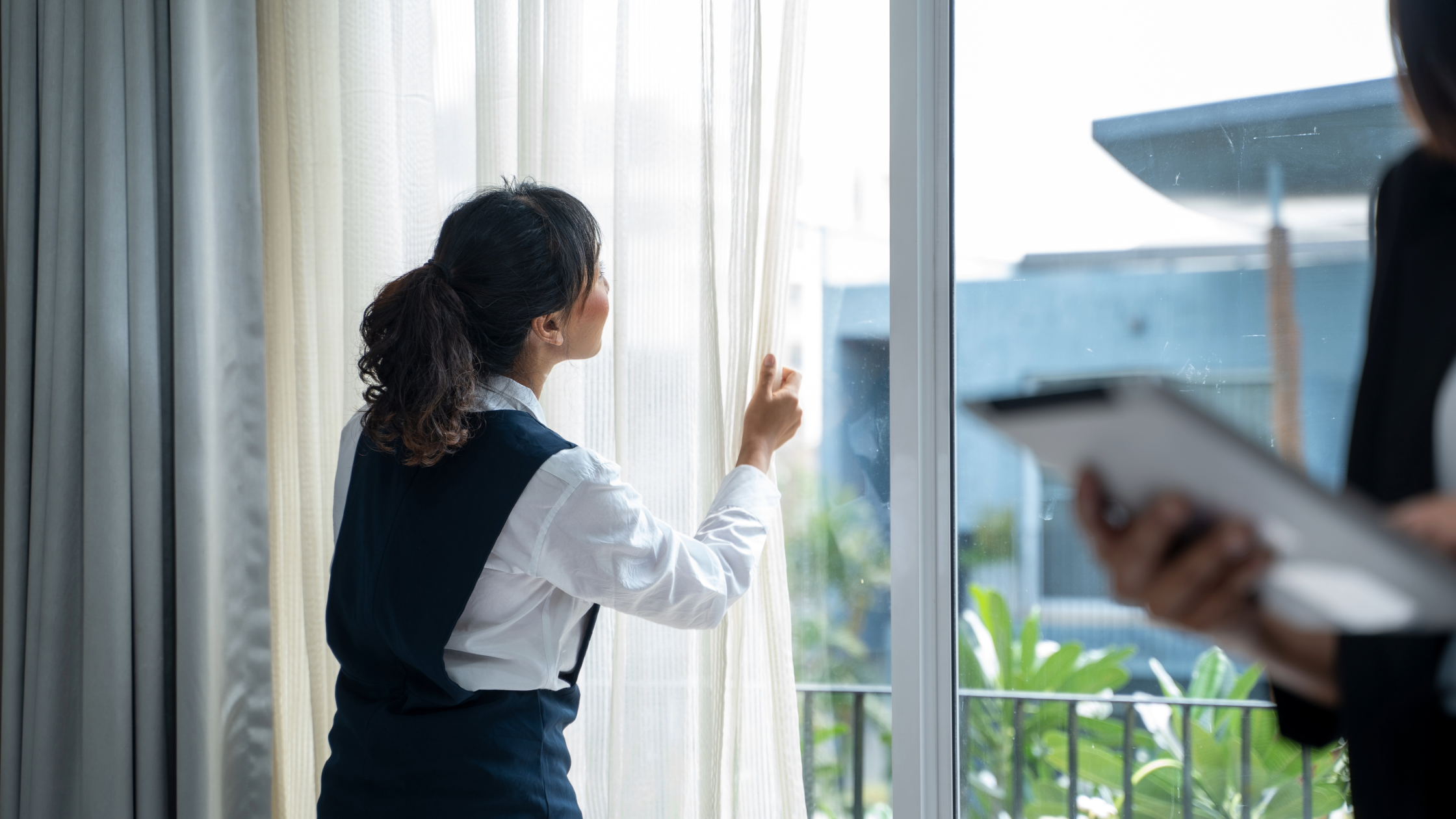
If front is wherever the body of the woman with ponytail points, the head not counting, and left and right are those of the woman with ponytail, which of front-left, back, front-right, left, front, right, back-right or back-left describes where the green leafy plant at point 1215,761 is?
front-right

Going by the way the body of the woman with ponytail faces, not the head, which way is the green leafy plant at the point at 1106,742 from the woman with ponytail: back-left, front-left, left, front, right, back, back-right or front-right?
front-right

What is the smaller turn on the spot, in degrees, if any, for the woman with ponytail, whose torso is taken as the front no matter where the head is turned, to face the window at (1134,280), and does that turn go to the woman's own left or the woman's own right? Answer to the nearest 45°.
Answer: approximately 45° to the woman's own right

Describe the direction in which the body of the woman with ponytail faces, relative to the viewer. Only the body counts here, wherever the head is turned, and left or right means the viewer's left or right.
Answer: facing away from the viewer and to the right of the viewer

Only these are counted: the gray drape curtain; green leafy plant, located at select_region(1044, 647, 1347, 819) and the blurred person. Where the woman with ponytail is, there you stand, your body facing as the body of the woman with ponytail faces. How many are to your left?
1

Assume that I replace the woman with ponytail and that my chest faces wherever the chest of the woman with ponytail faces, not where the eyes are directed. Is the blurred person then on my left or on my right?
on my right

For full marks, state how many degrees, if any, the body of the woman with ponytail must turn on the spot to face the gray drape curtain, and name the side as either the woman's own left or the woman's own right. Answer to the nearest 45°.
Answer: approximately 90° to the woman's own left

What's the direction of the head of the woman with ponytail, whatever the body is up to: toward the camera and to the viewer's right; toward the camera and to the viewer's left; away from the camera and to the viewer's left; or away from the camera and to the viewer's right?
away from the camera and to the viewer's right
